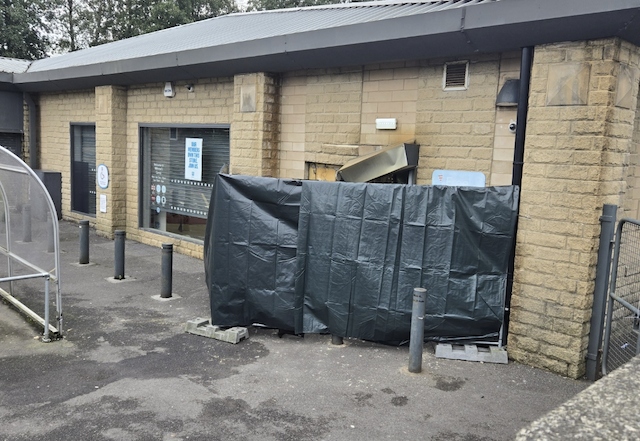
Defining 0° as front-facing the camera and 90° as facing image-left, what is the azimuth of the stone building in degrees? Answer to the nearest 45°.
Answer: approximately 45°

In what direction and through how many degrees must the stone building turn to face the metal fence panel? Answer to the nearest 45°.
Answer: approximately 90° to its left

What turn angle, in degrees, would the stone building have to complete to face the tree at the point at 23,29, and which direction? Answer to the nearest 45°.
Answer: approximately 90° to its right

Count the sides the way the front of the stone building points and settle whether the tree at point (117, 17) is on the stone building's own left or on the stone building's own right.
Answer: on the stone building's own right
